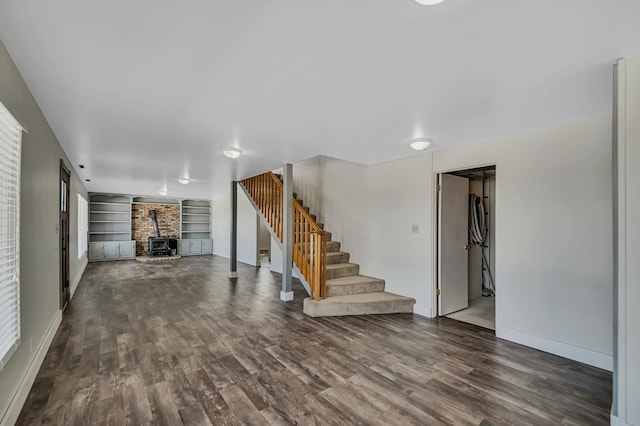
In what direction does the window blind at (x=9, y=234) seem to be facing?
to the viewer's right

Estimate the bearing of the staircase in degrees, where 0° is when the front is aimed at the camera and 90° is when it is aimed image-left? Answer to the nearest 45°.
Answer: approximately 315°

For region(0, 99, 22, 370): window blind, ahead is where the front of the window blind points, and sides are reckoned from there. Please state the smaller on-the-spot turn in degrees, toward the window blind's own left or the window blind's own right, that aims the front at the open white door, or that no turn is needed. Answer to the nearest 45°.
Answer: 0° — it already faces it

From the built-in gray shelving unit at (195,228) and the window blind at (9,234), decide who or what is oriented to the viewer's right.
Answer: the window blind

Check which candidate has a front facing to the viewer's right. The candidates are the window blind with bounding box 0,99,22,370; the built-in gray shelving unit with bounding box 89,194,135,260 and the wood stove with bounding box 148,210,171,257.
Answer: the window blind

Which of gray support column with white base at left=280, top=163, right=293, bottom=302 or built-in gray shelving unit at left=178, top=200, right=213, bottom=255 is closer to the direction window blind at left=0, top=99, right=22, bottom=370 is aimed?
the gray support column with white base

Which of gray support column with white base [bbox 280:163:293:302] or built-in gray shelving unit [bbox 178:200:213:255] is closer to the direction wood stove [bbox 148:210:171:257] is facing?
the gray support column with white base

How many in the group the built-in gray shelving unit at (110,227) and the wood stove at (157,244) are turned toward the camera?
2

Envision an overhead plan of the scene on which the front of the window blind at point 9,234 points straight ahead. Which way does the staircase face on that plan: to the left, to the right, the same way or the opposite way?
to the right

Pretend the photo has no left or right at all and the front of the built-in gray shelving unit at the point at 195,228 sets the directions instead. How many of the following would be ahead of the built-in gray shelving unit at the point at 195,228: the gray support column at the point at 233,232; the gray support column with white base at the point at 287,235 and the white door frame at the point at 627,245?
3

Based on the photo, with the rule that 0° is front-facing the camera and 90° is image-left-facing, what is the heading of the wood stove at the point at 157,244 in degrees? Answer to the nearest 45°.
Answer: approximately 0°

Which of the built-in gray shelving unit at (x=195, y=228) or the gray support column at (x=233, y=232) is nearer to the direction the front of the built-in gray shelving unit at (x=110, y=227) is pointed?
the gray support column

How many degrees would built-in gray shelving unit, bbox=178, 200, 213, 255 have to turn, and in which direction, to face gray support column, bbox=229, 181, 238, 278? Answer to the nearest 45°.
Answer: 0° — it already faces it
